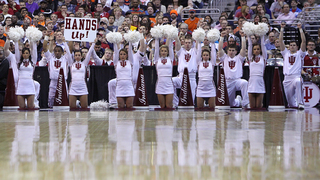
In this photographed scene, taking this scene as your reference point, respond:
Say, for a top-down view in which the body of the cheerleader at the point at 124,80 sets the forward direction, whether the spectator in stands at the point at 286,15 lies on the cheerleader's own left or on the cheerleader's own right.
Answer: on the cheerleader's own left

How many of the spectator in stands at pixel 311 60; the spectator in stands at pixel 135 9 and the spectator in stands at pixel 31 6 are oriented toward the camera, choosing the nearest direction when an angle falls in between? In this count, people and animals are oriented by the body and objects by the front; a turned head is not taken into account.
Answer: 3

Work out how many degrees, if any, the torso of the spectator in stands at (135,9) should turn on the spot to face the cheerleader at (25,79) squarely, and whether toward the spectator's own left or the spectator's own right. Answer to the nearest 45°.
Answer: approximately 45° to the spectator's own right

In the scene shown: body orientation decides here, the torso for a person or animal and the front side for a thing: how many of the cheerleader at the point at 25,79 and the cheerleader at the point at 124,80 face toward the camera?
2

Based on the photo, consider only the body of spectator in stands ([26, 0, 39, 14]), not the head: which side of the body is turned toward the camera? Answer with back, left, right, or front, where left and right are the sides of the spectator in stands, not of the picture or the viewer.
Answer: front

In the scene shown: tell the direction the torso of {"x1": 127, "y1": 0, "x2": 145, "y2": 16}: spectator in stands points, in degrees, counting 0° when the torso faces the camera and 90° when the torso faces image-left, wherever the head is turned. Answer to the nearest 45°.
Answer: approximately 0°

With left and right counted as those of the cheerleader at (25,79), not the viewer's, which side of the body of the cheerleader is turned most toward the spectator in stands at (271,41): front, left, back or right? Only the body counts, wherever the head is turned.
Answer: left

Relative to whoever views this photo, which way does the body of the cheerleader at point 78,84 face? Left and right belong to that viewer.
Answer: facing the viewer

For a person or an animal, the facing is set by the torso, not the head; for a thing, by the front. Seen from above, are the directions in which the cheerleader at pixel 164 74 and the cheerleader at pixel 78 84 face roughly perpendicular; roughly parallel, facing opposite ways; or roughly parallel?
roughly parallel

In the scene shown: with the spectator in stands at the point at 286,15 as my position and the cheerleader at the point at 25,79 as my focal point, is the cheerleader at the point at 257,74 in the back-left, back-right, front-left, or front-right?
front-left

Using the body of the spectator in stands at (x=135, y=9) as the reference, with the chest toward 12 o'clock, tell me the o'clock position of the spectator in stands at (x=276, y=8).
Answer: the spectator in stands at (x=276, y=8) is roughly at 9 o'clock from the spectator in stands at (x=135, y=9).

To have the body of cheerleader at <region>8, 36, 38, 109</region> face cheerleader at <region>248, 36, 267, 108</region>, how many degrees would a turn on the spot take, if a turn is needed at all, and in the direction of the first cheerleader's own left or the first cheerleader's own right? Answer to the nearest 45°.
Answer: approximately 90° to the first cheerleader's own left

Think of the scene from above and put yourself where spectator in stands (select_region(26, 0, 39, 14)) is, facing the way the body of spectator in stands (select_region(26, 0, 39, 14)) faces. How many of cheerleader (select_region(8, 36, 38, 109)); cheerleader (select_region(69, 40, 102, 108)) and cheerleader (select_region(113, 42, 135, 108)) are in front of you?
3

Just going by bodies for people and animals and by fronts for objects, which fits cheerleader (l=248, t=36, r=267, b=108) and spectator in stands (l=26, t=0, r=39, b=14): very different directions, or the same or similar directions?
same or similar directions
